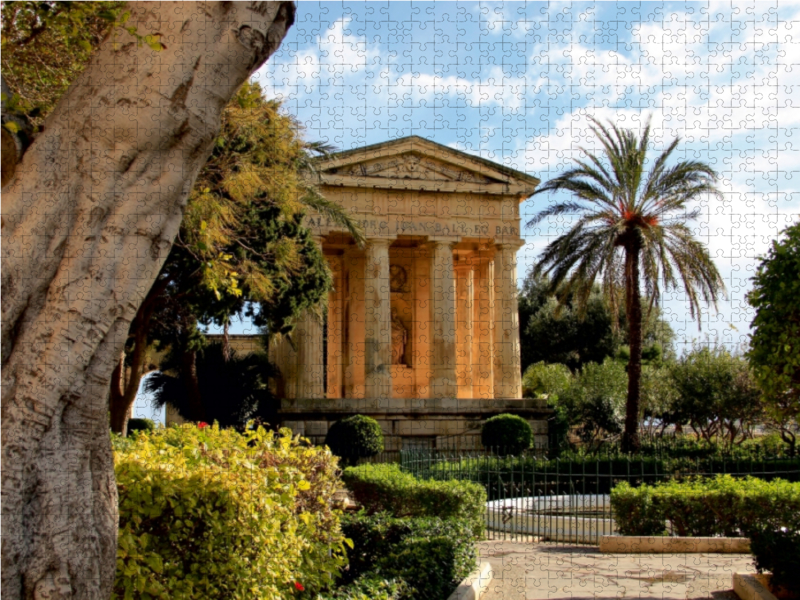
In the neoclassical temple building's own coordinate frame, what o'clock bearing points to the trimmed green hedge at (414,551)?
The trimmed green hedge is roughly at 12 o'clock from the neoclassical temple building.

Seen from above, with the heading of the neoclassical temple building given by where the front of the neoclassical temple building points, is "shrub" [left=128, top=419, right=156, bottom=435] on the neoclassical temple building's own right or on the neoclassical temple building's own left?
on the neoclassical temple building's own right

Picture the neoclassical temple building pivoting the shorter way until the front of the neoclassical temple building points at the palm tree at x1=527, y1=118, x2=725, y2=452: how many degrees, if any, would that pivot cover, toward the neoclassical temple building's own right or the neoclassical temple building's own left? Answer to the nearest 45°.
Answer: approximately 45° to the neoclassical temple building's own left

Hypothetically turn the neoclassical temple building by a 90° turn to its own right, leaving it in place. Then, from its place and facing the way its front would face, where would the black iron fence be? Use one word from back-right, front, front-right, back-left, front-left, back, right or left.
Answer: left

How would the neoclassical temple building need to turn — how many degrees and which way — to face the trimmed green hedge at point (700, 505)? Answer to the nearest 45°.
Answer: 0° — it already faces it

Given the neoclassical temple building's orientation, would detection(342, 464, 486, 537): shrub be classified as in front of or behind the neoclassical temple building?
in front

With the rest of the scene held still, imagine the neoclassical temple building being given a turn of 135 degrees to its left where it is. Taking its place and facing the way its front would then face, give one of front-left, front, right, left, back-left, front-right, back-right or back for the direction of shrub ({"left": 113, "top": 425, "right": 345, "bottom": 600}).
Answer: back-right

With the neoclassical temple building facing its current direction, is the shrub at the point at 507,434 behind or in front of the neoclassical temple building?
in front

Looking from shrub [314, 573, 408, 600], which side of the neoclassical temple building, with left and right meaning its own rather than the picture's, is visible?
front

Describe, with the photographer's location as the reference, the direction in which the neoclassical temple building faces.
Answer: facing the viewer

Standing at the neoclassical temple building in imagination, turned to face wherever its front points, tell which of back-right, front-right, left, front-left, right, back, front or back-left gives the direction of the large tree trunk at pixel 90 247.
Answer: front

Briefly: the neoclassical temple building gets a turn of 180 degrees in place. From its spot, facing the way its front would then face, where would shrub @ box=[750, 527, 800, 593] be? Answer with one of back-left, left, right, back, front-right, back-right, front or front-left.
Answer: back
